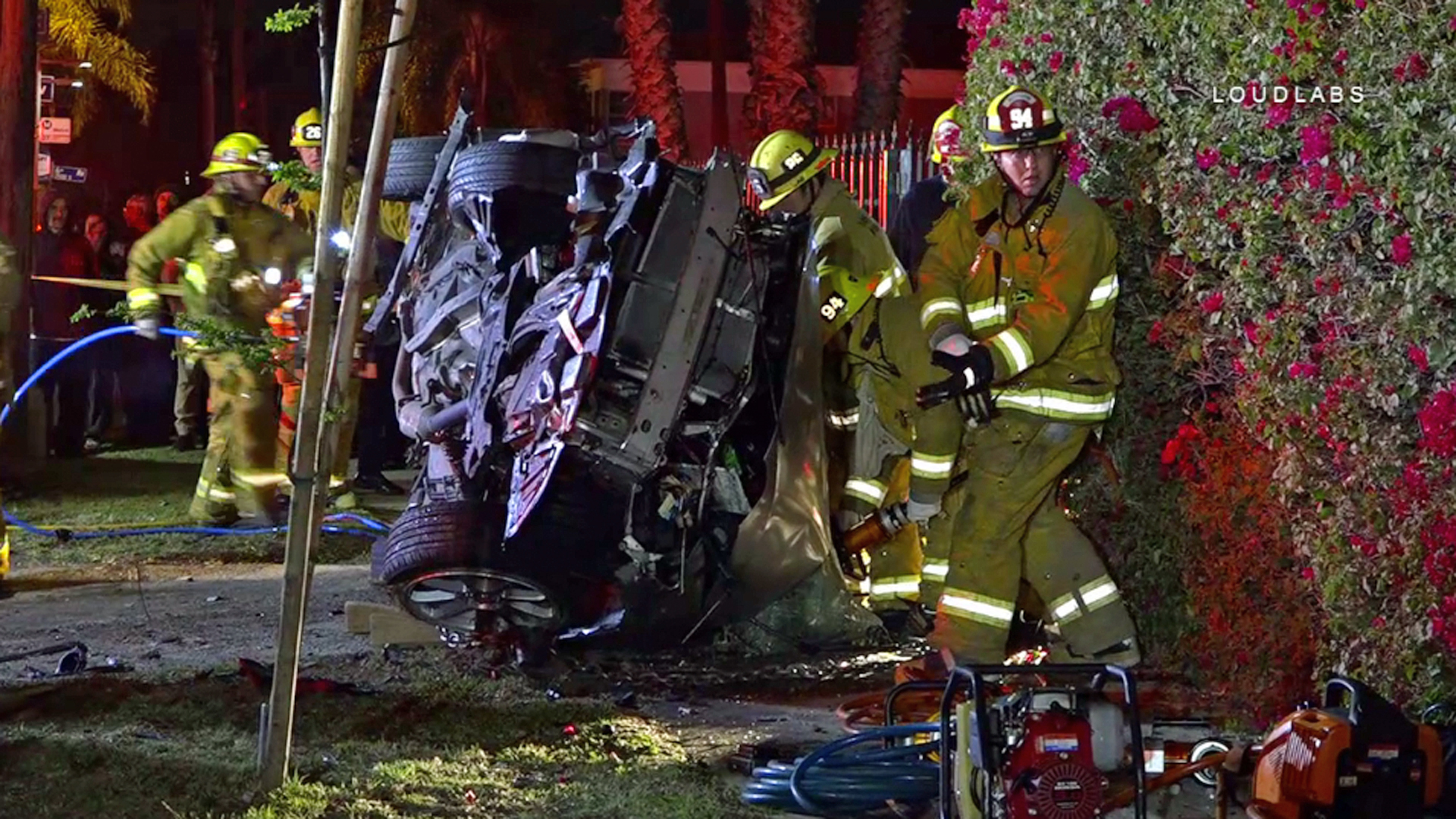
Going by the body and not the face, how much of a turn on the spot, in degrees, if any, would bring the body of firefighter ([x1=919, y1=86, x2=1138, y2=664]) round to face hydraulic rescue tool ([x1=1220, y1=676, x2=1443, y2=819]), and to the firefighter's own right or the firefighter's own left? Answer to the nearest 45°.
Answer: approximately 90° to the firefighter's own left

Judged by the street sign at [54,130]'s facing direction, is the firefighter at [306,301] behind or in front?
in front

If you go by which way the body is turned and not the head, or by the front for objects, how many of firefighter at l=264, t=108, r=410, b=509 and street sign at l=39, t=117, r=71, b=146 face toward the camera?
2

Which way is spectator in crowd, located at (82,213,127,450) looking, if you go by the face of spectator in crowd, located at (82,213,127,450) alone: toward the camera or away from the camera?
toward the camera

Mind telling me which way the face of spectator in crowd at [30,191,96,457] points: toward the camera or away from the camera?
toward the camera

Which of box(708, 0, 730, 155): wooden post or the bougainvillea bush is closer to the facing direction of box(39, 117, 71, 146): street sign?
the bougainvillea bush

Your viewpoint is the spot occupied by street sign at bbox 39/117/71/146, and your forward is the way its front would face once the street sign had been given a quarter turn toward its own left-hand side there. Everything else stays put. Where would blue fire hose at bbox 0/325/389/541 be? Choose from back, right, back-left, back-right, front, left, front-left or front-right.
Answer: right

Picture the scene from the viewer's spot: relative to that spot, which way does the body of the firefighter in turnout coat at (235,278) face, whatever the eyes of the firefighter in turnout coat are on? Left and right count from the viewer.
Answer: facing the viewer and to the right of the viewer

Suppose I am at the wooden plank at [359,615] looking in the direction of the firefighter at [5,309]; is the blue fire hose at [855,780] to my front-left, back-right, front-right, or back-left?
back-left

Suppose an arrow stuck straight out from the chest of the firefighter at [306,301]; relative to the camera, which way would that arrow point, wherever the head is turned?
toward the camera

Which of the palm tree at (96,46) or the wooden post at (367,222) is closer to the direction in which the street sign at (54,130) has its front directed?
the wooden post

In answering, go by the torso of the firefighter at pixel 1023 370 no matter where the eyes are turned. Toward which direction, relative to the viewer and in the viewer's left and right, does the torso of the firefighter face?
facing the viewer and to the left of the viewer

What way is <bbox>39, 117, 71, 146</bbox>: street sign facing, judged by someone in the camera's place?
facing the viewer

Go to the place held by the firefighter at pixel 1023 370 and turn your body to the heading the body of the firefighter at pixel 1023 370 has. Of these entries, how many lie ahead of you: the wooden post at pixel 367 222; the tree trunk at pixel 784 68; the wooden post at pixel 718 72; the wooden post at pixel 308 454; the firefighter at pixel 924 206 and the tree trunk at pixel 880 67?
2
